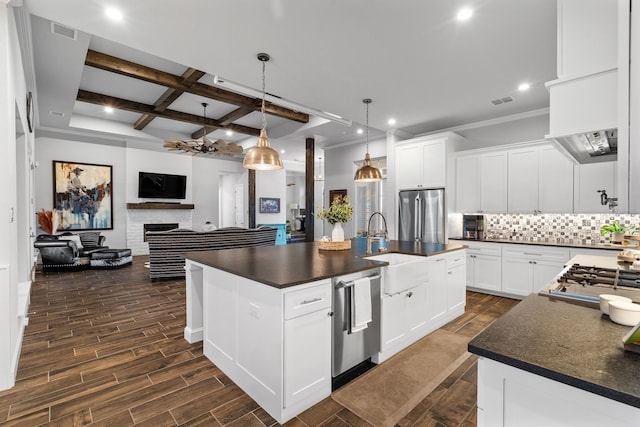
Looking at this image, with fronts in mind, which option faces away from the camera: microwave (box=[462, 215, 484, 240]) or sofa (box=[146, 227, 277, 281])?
the sofa

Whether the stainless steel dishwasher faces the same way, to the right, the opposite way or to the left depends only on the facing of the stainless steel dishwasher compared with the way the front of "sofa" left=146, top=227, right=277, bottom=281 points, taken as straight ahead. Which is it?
the opposite way

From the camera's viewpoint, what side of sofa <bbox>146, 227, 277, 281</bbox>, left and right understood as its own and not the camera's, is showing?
back

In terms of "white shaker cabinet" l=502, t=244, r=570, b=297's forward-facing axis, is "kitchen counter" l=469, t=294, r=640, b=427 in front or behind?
in front

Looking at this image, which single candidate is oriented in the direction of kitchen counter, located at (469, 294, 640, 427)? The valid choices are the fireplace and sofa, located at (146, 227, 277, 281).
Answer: the fireplace

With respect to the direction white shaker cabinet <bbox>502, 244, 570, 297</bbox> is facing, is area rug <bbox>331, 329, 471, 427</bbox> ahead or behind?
ahead

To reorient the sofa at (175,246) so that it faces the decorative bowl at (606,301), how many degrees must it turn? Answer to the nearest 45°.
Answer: approximately 135° to its right

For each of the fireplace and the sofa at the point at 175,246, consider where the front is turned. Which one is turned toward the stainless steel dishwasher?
the fireplace

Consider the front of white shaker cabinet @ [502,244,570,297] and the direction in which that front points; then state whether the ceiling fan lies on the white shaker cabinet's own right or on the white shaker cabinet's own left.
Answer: on the white shaker cabinet's own right

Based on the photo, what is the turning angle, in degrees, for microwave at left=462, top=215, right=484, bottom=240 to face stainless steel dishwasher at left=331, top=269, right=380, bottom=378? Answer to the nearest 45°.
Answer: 0° — it already faces it

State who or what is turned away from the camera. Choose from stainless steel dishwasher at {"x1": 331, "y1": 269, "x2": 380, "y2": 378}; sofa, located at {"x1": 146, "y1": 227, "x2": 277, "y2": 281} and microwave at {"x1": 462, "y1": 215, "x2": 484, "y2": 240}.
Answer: the sofa
